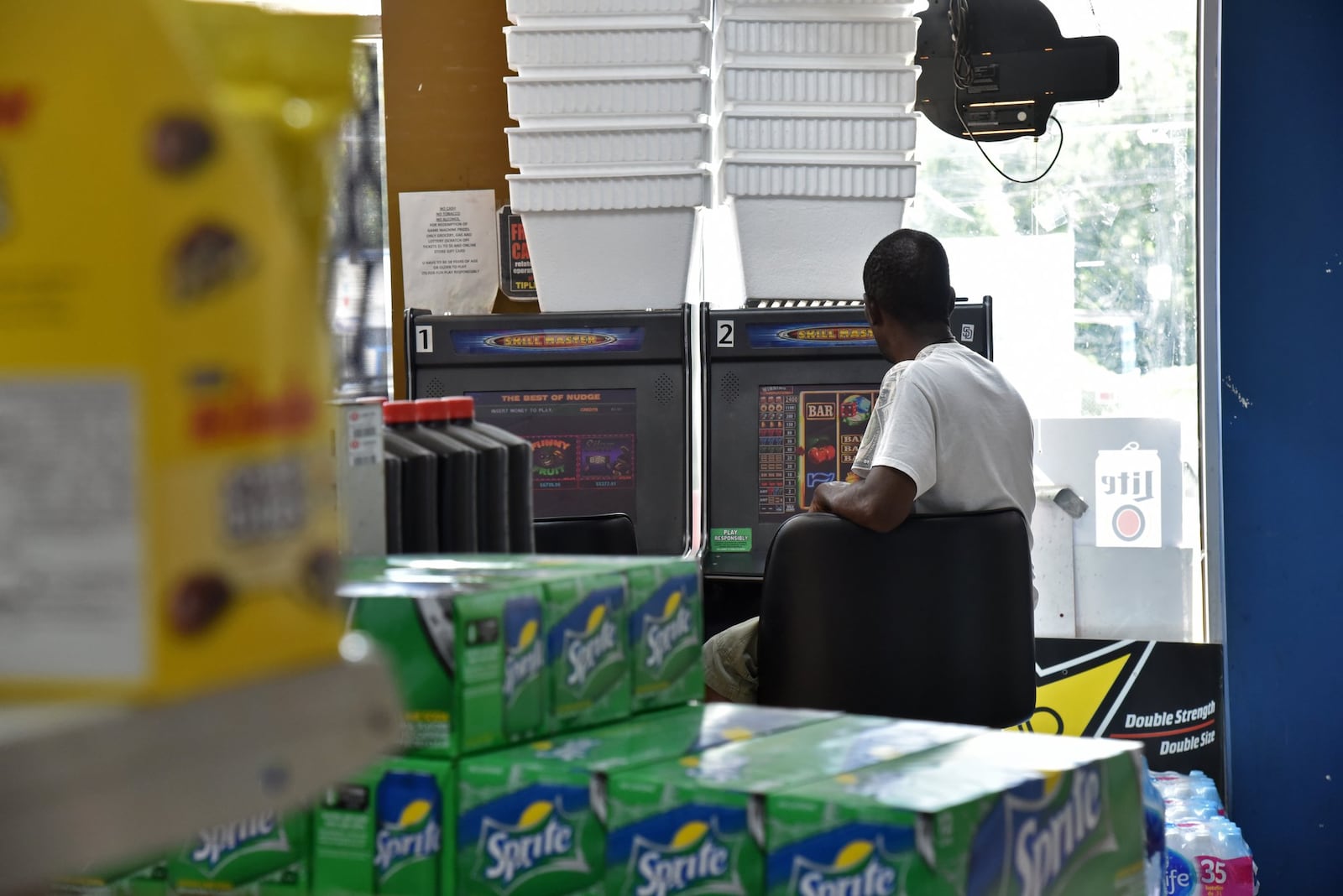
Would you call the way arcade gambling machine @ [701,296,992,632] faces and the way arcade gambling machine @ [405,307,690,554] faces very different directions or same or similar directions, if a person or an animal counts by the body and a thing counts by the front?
same or similar directions

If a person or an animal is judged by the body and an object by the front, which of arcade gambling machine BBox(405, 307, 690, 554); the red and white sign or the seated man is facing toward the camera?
the arcade gambling machine

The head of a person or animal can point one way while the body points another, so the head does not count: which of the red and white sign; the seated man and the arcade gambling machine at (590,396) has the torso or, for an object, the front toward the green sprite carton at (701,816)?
the arcade gambling machine

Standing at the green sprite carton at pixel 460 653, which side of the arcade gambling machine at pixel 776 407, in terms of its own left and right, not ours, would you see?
front

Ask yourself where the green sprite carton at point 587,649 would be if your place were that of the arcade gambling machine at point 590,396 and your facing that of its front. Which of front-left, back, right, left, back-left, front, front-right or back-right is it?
front

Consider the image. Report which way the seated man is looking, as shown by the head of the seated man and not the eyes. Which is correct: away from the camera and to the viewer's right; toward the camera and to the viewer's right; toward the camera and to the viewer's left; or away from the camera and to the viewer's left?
away from the camera and to the viewer's left

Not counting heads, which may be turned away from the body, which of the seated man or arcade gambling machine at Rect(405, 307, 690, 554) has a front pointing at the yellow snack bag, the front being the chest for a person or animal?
the arcade gambling machine

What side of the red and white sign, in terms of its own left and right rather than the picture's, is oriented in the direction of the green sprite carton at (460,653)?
back

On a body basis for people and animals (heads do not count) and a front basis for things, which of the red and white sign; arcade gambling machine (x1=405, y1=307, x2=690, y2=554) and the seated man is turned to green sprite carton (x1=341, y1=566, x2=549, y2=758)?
the arcade gambling machine

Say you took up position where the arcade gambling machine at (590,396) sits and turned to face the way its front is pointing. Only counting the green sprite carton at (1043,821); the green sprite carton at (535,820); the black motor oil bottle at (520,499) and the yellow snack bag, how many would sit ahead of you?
4

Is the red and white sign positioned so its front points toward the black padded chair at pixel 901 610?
no

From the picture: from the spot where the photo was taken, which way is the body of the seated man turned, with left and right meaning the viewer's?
facing away from the viewer and to the left of the viewer

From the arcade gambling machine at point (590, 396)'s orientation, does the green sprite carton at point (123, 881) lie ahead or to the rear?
ahead

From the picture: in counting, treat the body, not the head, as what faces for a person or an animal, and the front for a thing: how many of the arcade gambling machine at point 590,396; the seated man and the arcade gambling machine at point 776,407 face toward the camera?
2

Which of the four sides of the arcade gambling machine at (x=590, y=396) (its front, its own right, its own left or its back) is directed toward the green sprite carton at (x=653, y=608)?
front

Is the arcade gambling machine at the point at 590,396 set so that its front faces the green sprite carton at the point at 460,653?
yes

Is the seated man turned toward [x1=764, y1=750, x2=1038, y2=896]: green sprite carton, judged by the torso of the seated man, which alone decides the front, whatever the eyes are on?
no

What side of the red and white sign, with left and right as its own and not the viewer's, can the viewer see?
back

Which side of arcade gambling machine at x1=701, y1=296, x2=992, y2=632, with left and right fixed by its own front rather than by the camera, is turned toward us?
front
